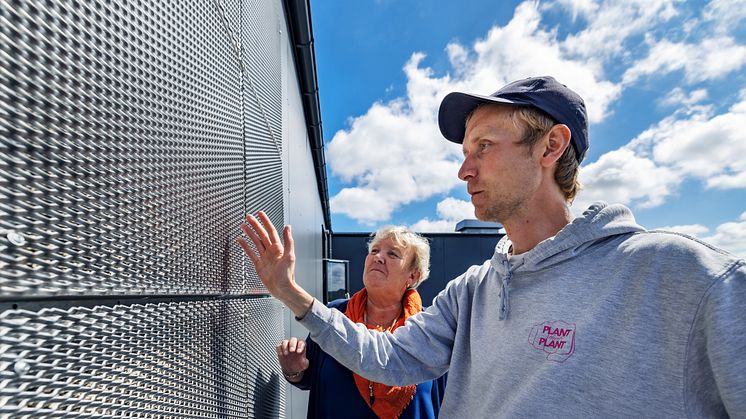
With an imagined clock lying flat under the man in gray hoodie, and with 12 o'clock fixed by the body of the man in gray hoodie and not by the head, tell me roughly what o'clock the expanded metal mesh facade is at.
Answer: The expanded metal mesh facade is roughly at 12 o'clock from the man in gray hoodie.

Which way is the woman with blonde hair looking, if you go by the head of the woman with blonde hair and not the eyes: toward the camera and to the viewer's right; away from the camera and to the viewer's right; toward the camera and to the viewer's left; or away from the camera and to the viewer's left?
toward the camera and to the viewer's left

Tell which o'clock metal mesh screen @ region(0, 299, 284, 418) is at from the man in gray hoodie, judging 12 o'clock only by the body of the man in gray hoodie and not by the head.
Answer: The metal mesh screen is roughly at 12 o'clock from the man in gray hoodie.

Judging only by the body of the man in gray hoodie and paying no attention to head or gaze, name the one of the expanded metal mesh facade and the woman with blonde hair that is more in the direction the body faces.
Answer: the expanded metal mesh facade

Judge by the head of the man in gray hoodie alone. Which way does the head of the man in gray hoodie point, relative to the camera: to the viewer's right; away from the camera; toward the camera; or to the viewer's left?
to the viewer's left

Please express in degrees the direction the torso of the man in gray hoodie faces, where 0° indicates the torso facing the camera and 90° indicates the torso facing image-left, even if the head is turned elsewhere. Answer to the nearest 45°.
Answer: approximately 45°

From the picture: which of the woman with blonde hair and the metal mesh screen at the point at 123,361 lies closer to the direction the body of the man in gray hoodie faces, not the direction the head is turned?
the metal mesh screen

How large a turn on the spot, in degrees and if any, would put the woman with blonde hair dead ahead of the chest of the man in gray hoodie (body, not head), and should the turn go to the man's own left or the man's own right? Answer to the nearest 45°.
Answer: approximately 90° to the man's own right
